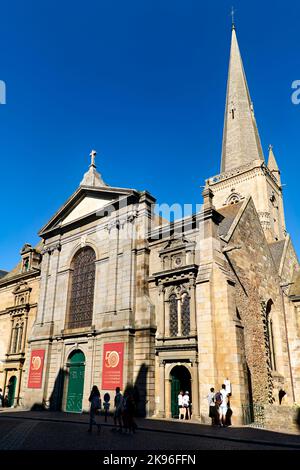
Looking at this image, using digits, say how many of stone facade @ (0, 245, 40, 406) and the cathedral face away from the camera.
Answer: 0

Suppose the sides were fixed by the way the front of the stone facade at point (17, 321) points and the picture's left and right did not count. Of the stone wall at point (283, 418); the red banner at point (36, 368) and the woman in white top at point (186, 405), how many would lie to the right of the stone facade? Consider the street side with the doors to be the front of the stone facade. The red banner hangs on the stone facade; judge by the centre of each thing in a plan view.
0

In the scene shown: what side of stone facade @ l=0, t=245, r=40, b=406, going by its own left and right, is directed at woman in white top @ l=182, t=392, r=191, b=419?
left

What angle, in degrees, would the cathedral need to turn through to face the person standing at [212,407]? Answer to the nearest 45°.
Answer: approximately 90° to its left

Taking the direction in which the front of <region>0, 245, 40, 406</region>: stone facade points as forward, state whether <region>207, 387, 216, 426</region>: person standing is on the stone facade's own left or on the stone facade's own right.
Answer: on the stone facade's own left

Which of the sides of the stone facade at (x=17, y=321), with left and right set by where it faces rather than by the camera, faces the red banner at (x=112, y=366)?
left

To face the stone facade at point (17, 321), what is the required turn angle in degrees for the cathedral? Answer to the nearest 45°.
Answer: approximately 90° to its right

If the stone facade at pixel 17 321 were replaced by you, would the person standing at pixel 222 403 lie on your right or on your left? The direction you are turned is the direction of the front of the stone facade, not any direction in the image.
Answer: on your left

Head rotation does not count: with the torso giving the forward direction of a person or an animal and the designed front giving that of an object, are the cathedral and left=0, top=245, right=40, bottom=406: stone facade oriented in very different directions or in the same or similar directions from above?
same or similar directions
